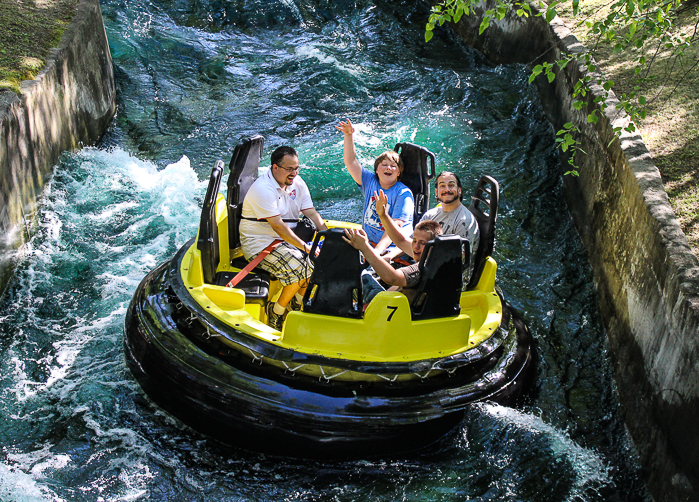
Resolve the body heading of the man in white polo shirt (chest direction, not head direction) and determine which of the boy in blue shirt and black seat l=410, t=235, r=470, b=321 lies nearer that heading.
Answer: the black seat

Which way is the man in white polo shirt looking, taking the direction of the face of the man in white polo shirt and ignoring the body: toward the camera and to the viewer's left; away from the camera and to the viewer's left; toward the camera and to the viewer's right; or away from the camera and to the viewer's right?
toward the camera and to the viewer's right

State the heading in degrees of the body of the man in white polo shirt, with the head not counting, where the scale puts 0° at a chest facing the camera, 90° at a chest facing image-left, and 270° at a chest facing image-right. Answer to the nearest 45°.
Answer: approximately 315°

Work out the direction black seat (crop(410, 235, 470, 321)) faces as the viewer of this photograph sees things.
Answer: facing away from the viewer and to the left of the viewer

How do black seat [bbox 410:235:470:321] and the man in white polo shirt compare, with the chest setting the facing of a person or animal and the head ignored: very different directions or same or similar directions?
very different directions

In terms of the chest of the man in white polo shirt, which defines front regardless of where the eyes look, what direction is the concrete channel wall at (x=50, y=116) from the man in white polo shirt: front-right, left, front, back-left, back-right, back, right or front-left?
back

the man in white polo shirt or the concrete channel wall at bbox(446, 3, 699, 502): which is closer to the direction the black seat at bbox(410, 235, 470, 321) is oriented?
the man in white polo shirt
